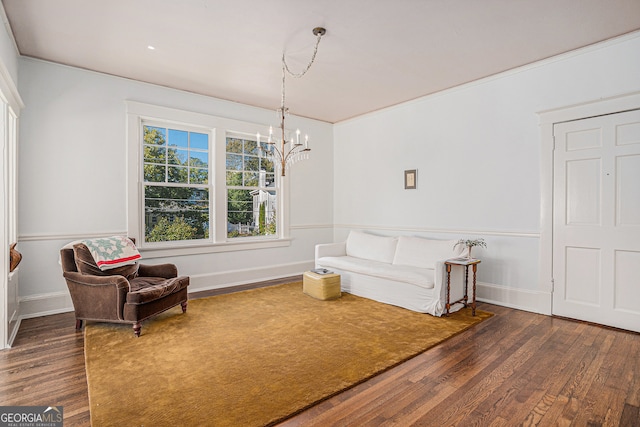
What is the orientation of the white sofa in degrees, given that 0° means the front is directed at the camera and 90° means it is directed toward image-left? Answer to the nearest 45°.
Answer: approximately 45°

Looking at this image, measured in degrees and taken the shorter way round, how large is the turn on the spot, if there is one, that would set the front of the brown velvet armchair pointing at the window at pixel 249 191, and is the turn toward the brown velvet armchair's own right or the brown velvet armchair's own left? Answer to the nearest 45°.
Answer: approximately 90° to the brown velvet armchair's own left

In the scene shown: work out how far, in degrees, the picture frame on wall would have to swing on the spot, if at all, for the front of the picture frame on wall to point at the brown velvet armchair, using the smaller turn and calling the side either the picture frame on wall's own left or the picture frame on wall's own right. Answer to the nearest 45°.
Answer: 0° — it already faces it

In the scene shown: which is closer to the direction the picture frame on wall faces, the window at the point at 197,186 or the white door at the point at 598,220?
the window

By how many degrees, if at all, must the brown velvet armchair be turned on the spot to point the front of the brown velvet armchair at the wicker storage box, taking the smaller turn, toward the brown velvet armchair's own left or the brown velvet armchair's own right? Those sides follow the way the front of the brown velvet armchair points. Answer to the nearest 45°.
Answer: approximately 45° to the brown velvet armchair's own left

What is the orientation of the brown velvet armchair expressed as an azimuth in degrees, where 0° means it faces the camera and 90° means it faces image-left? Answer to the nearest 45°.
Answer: approximately 315°

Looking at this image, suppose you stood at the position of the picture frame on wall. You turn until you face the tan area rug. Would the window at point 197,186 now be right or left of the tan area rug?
right
